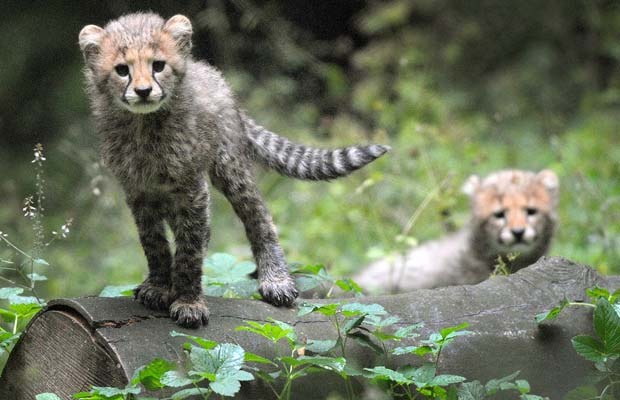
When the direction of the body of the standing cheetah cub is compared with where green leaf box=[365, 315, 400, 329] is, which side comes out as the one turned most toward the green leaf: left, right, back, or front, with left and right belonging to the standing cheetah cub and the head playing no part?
left

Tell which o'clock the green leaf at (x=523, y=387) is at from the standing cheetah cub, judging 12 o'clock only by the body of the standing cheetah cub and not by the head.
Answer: The green leaf is roughly at 9 o'clock from the standing cheetah cub.

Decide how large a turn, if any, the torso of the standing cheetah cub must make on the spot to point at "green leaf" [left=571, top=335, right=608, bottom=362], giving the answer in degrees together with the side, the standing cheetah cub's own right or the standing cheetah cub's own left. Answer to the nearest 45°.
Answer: approximately 90° to the standing cheetah cub's own left

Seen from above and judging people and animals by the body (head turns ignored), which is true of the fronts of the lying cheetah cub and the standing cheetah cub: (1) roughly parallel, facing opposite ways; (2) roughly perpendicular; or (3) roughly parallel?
roughly perpendicular

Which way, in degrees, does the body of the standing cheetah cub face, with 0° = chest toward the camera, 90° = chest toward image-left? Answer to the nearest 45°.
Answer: approximately 45°

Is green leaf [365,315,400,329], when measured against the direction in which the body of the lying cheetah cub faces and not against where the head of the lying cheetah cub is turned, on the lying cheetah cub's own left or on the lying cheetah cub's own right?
on the lying cheetah cub's own right

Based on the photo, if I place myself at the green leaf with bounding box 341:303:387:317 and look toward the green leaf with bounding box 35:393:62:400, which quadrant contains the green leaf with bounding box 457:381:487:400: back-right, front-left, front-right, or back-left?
back-left

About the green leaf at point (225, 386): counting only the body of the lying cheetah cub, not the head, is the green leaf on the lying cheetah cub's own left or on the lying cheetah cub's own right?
on the lying cheetah cub's own right

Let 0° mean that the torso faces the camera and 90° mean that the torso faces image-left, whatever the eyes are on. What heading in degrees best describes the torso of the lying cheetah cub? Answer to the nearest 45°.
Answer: approximately 315°
